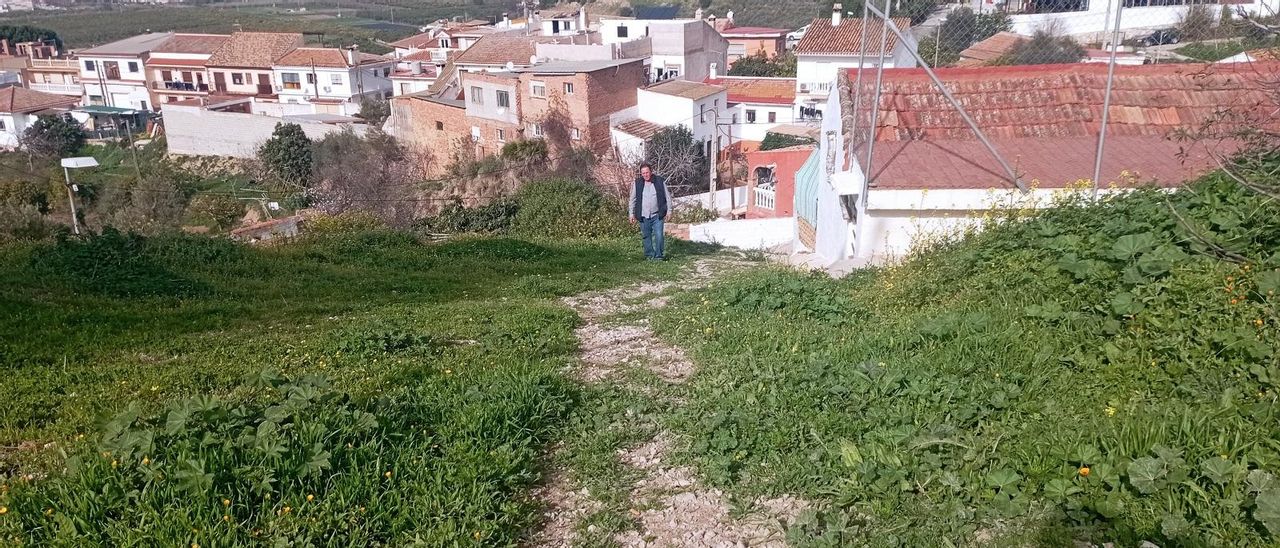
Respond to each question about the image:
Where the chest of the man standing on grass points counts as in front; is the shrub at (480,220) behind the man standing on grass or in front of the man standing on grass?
behind

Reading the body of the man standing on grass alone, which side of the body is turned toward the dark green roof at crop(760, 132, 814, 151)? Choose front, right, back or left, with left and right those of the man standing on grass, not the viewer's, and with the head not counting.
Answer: back

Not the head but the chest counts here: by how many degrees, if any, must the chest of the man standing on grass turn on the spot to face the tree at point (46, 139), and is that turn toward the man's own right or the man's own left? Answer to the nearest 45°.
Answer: approximately 135° to the man's own right

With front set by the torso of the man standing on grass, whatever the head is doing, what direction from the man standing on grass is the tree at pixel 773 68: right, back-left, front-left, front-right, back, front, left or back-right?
back

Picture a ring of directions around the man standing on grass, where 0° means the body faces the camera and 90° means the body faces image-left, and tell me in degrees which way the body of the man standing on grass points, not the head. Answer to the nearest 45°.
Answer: approximately 0°

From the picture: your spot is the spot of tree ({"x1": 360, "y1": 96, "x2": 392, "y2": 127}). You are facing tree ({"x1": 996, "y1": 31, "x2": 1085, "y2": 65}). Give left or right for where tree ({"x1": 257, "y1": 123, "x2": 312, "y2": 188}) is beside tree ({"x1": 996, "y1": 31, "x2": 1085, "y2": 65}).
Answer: right

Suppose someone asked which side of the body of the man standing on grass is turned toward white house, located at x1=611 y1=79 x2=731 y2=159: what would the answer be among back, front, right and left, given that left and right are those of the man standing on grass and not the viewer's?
back

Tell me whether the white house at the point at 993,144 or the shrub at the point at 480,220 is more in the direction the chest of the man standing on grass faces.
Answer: the white house

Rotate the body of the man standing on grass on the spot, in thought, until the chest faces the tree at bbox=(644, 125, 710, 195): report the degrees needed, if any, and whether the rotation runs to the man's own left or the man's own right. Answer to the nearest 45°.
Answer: approximately 180°

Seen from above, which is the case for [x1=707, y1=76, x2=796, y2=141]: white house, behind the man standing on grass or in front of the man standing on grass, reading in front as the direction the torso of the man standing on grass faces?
behind
